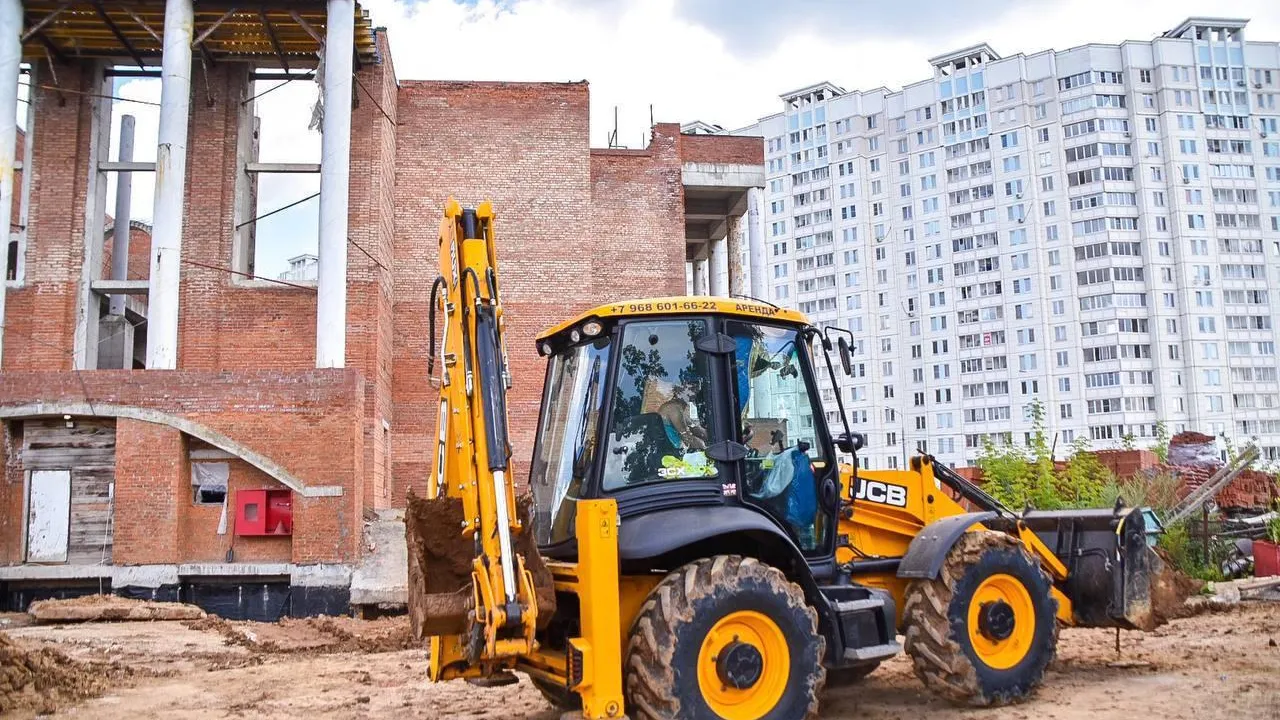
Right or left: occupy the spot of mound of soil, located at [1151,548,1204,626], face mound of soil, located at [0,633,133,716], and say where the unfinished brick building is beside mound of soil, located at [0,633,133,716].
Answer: right

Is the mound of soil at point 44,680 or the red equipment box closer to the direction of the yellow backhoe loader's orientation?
the red equipment box

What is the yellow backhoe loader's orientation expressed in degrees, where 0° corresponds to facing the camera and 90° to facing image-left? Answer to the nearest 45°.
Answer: approximately 225°

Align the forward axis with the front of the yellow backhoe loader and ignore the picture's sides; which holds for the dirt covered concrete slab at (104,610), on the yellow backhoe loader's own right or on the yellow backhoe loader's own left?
on the yellow backhoe loader's own left

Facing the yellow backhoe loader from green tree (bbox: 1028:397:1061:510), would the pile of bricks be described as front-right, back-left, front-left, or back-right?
back-left

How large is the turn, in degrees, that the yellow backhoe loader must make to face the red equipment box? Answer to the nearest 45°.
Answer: approximately 90° to its left

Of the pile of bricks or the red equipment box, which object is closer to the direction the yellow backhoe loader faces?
the pile of bricks

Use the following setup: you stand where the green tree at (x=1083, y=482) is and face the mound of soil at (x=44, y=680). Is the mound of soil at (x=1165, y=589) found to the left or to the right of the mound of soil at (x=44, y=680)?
left

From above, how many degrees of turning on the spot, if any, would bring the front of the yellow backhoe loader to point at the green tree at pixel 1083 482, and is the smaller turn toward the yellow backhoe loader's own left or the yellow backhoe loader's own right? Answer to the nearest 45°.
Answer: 0° — it already faces it

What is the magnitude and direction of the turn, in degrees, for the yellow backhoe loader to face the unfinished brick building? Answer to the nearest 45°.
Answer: approximately 90° to its left
